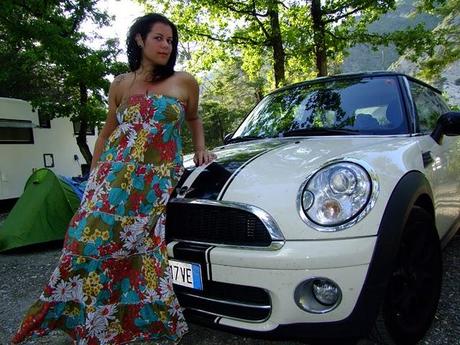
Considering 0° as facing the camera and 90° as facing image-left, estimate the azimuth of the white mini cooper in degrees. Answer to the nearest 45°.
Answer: approximately 45°

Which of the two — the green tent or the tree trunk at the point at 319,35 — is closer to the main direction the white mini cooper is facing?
the green tent

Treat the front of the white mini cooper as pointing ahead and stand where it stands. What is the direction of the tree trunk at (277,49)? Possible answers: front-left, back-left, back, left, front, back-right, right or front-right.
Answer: back-right

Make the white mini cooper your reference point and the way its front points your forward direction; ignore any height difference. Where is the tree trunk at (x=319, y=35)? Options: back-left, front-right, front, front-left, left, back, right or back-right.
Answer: back-right

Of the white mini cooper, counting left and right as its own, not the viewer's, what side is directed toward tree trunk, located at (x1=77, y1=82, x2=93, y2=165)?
right

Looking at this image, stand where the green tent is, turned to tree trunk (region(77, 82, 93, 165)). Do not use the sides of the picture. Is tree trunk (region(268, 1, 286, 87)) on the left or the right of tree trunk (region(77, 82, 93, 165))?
right
